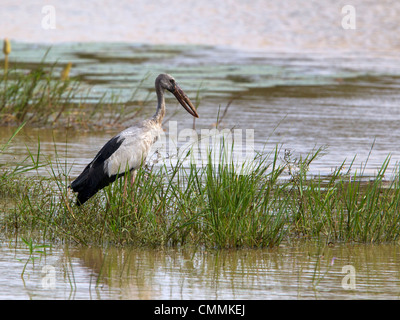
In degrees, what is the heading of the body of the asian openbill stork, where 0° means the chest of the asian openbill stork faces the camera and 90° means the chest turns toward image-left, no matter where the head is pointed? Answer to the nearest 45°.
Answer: approximately 270°
